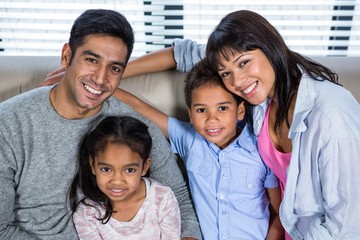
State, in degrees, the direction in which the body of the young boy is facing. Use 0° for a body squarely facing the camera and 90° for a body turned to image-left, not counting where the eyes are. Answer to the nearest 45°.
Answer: approximately 0°

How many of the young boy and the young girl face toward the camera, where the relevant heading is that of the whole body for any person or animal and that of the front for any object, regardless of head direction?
2

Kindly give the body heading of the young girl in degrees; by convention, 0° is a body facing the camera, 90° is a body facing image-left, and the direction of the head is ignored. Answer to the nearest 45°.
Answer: approximately 0°
